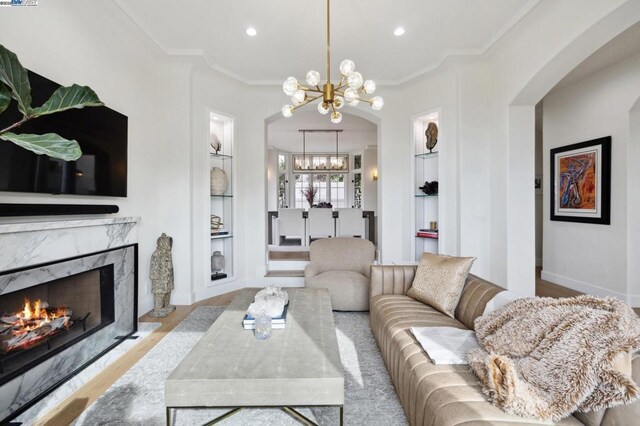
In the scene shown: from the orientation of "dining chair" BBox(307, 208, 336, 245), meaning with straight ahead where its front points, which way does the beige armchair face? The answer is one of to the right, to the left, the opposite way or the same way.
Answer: the opposite way

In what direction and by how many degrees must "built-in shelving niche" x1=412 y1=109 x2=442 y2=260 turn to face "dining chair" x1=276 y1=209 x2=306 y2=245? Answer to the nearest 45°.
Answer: approximately 90° to its right

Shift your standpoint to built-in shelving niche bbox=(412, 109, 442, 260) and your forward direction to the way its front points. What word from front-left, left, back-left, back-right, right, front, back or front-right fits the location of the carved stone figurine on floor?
front

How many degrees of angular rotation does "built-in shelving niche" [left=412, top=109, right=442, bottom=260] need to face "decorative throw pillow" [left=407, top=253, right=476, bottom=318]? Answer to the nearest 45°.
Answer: approximately 45° to its left

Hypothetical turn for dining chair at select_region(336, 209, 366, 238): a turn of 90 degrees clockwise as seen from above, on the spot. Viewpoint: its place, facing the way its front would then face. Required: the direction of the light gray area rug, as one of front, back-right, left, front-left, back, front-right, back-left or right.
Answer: right

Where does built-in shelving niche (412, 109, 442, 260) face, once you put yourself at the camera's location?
facing the viewer and to the left of the viewer

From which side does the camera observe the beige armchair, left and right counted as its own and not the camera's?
front

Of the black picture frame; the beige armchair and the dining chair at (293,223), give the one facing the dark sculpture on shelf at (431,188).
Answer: the black picture frame

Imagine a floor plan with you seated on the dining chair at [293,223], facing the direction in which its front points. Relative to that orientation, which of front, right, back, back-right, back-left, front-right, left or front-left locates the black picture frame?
back-right

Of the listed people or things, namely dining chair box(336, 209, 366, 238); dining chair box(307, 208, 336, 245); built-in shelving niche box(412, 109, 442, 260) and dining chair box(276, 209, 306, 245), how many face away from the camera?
3

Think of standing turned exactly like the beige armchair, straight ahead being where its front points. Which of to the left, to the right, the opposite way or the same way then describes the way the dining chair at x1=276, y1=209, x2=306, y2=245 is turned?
the opposite way

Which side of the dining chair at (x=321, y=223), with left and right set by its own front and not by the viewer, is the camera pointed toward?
back

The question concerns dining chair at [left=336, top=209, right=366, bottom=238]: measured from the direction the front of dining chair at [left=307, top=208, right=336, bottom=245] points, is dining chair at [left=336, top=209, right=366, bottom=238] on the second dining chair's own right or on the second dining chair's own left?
on the second dining chair's own right

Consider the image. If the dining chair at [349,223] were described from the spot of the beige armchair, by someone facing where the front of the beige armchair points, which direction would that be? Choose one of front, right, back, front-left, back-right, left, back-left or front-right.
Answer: back

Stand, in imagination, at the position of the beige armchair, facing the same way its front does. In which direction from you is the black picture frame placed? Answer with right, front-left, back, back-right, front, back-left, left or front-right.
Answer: left

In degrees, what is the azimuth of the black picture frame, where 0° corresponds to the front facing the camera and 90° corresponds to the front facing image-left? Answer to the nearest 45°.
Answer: approximately 45°

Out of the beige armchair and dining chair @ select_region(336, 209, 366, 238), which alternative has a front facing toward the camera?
the beige armchair

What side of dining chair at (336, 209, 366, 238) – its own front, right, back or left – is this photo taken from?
back

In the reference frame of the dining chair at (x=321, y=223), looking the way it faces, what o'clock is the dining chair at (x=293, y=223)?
the dining chair at (x=293, y=223) is roughly at 10 o'clock from the dining chair at (x=321, y=223).

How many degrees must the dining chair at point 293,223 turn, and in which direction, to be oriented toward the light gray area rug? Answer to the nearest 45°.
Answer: approximately 180°

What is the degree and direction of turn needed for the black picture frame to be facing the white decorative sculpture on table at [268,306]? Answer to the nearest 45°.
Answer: approximately 45° to its left
